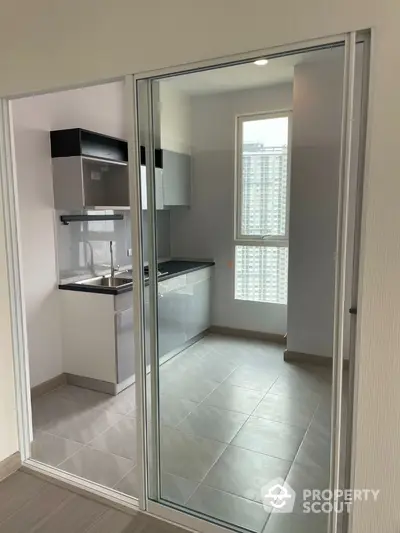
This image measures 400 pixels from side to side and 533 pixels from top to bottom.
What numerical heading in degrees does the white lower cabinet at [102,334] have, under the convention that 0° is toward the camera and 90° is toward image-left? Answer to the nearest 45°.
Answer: approximately 315°

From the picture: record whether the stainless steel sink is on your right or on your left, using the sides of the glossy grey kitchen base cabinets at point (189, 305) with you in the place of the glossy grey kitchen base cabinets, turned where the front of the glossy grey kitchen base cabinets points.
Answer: on your right

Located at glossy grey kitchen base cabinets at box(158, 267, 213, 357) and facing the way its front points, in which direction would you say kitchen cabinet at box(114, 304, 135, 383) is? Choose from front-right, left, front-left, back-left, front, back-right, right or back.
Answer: right
